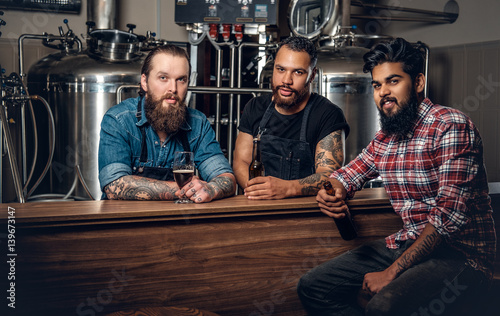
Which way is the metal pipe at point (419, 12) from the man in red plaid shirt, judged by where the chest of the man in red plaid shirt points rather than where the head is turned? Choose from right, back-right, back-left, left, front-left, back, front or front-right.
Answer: back-right

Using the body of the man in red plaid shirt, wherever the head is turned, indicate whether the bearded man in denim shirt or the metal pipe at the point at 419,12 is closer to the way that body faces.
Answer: the bearded man in denim shirt

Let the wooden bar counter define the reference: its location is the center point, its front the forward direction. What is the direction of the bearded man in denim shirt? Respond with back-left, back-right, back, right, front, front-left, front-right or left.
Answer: back

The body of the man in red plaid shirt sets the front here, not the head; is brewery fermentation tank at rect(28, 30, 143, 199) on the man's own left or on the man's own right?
on the man's own right

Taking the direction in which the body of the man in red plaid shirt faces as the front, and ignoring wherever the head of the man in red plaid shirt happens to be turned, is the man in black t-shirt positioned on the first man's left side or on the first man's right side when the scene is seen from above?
on the first man's right side

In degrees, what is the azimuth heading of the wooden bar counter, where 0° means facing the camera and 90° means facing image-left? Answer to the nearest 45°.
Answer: approximately 0°

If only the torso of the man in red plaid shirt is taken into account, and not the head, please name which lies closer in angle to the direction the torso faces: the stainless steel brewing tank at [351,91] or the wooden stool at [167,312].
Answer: the wooden stool

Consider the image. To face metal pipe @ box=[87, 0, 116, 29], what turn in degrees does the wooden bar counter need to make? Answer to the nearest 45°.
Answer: approximately 180°

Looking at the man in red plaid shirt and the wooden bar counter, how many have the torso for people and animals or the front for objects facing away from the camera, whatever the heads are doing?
0
